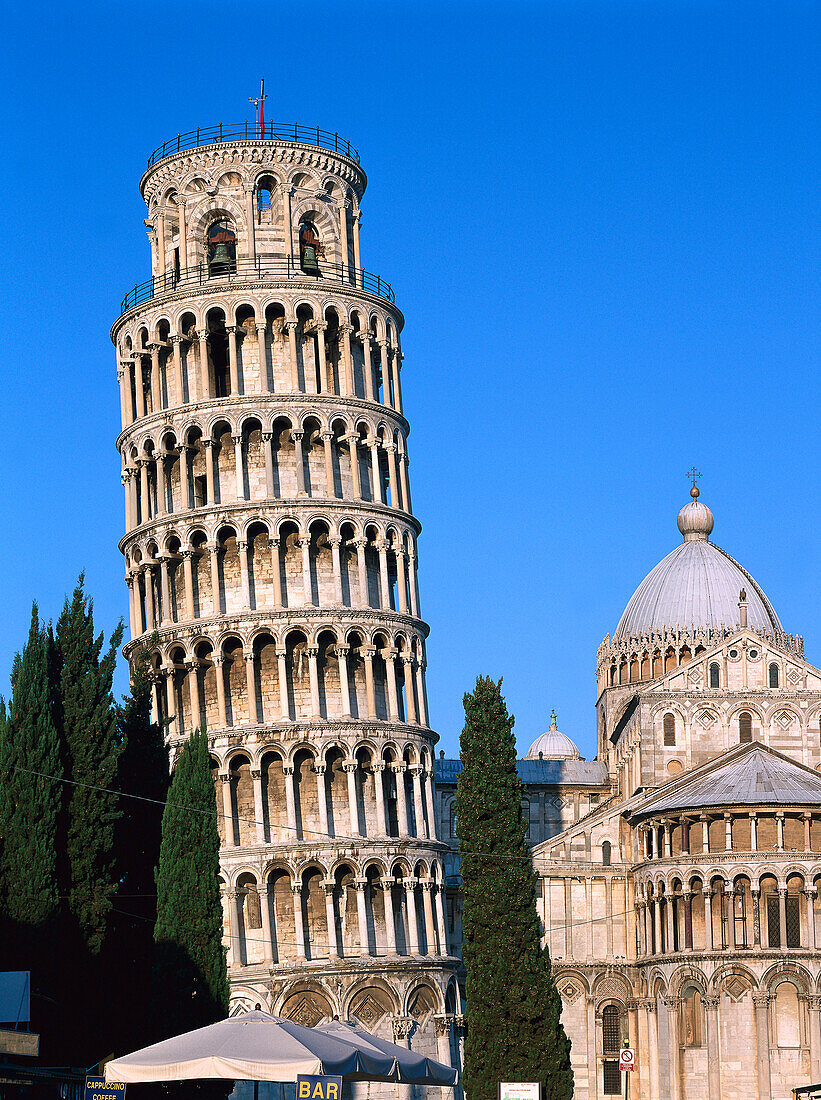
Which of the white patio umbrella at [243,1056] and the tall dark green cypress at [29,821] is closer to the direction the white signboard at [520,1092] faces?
the white patio umbrella

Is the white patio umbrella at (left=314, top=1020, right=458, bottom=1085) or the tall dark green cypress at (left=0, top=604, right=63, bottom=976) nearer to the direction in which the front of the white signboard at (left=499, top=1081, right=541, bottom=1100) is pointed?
the white patio umbrella

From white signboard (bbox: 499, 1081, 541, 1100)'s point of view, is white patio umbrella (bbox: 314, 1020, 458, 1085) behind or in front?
in front

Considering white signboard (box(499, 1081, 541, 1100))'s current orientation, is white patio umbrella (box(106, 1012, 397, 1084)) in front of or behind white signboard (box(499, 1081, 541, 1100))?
in front

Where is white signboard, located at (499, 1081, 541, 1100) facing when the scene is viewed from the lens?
facing the viewer
